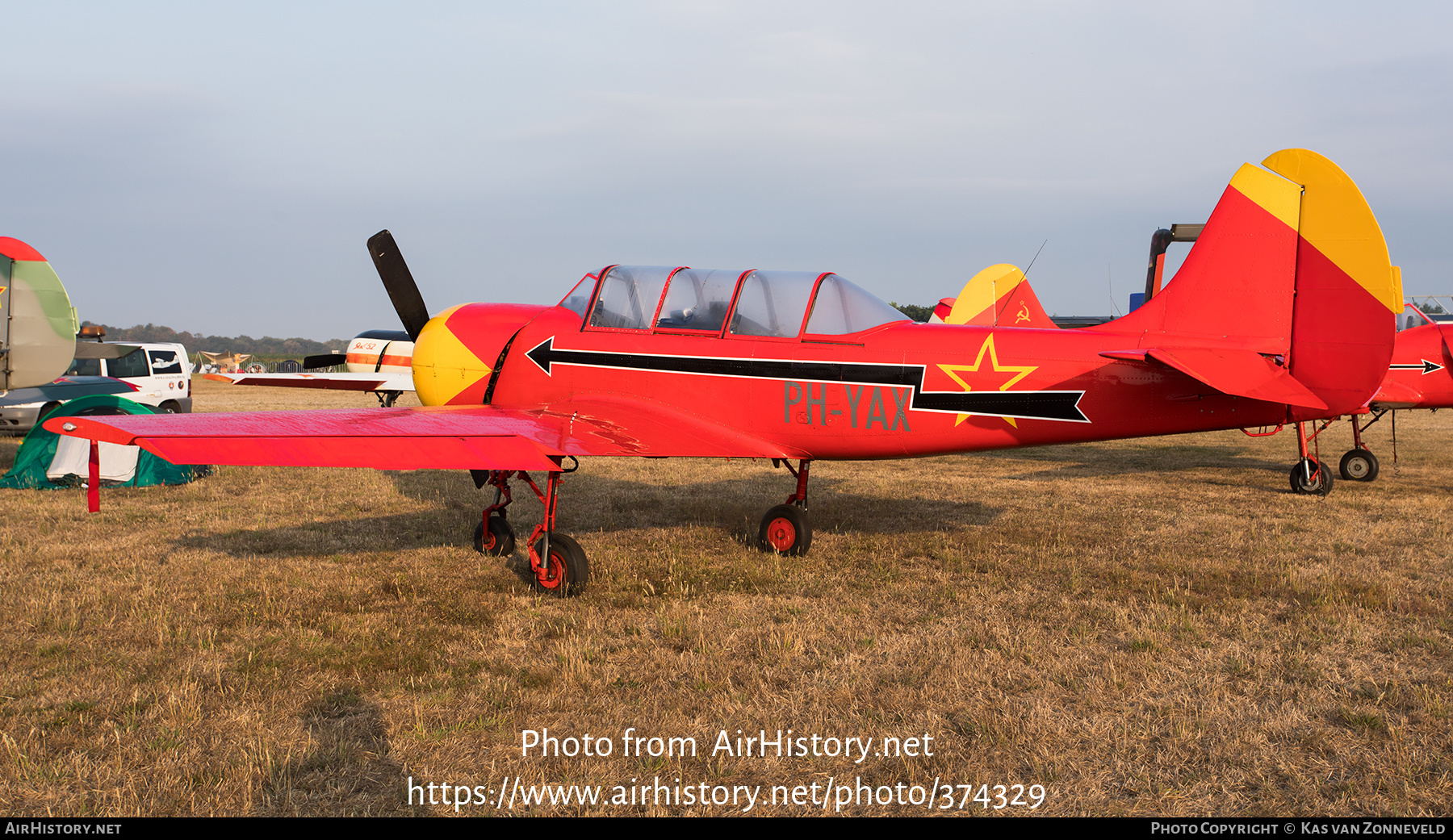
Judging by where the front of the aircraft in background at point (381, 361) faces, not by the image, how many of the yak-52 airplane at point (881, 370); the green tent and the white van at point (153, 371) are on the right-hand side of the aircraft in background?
0

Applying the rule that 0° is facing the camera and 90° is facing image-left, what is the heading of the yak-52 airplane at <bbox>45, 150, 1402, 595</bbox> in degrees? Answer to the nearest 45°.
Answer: approximately 135°

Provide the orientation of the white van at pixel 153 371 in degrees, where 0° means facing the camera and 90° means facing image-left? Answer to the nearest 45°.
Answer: approximately 45°

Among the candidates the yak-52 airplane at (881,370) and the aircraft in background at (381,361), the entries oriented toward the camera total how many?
0

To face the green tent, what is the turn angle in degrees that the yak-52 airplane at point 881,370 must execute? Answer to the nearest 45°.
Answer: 0° — it already faces it

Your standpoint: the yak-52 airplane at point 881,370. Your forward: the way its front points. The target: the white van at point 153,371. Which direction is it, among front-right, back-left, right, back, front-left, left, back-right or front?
front

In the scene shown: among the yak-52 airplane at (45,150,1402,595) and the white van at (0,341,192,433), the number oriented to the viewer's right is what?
0

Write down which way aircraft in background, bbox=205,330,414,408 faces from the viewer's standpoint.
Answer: facing away from the viewer and to the left of the viewer

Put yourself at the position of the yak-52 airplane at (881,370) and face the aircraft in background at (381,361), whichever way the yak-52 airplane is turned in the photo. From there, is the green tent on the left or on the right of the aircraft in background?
left
